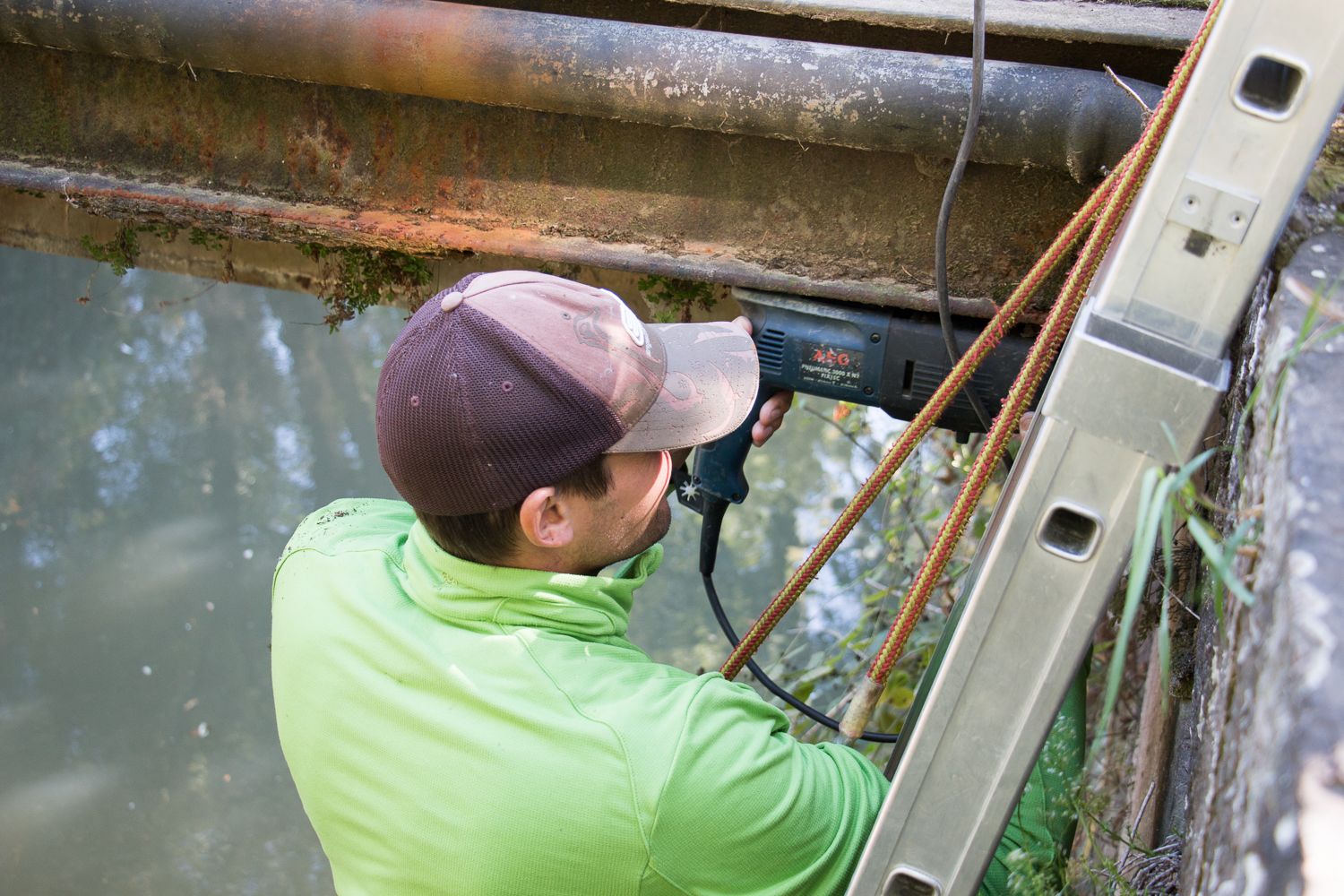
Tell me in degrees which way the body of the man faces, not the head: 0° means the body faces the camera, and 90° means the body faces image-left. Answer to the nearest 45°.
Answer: approximately 225°

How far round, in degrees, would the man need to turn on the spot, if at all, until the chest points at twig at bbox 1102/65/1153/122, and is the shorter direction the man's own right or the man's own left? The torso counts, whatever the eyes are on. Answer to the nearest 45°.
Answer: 0° — they already face it

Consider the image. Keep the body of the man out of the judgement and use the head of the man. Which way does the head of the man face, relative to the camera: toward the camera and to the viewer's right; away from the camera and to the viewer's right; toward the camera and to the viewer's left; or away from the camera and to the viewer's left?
away from the camera and to the viewer's right

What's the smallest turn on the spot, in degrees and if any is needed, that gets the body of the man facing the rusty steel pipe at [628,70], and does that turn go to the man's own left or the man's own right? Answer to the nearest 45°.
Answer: approximately 45° to the man's own left
